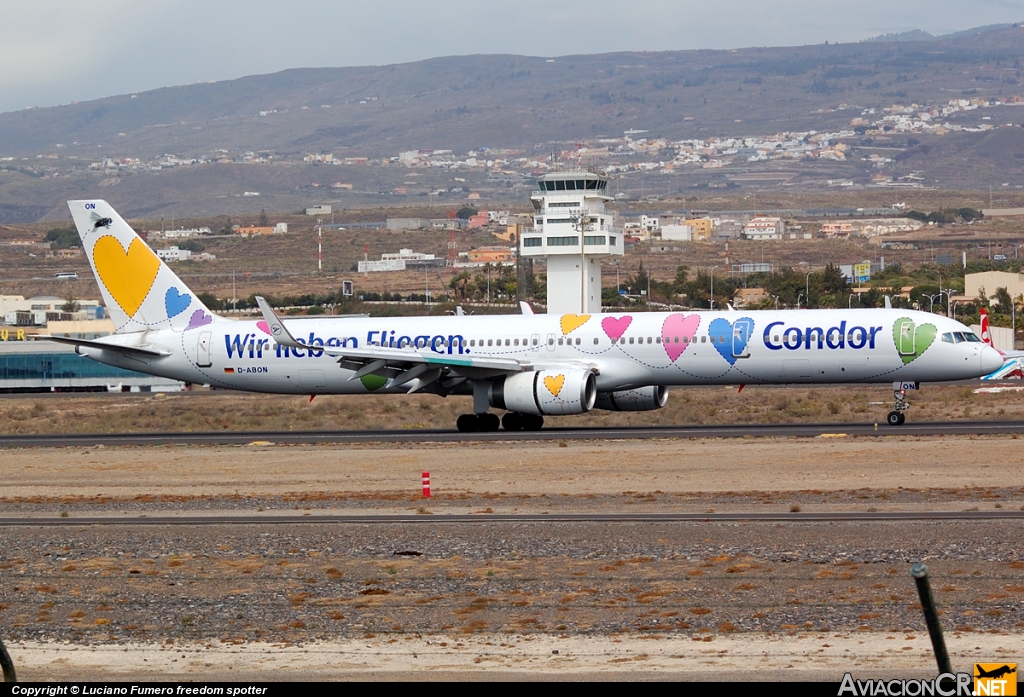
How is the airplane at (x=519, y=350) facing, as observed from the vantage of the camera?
facing to the right of the viewer
